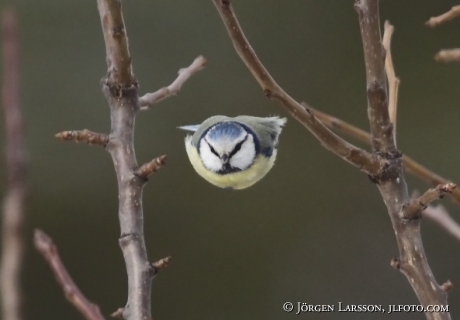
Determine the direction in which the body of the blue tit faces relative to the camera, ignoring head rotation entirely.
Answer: toward the camera
